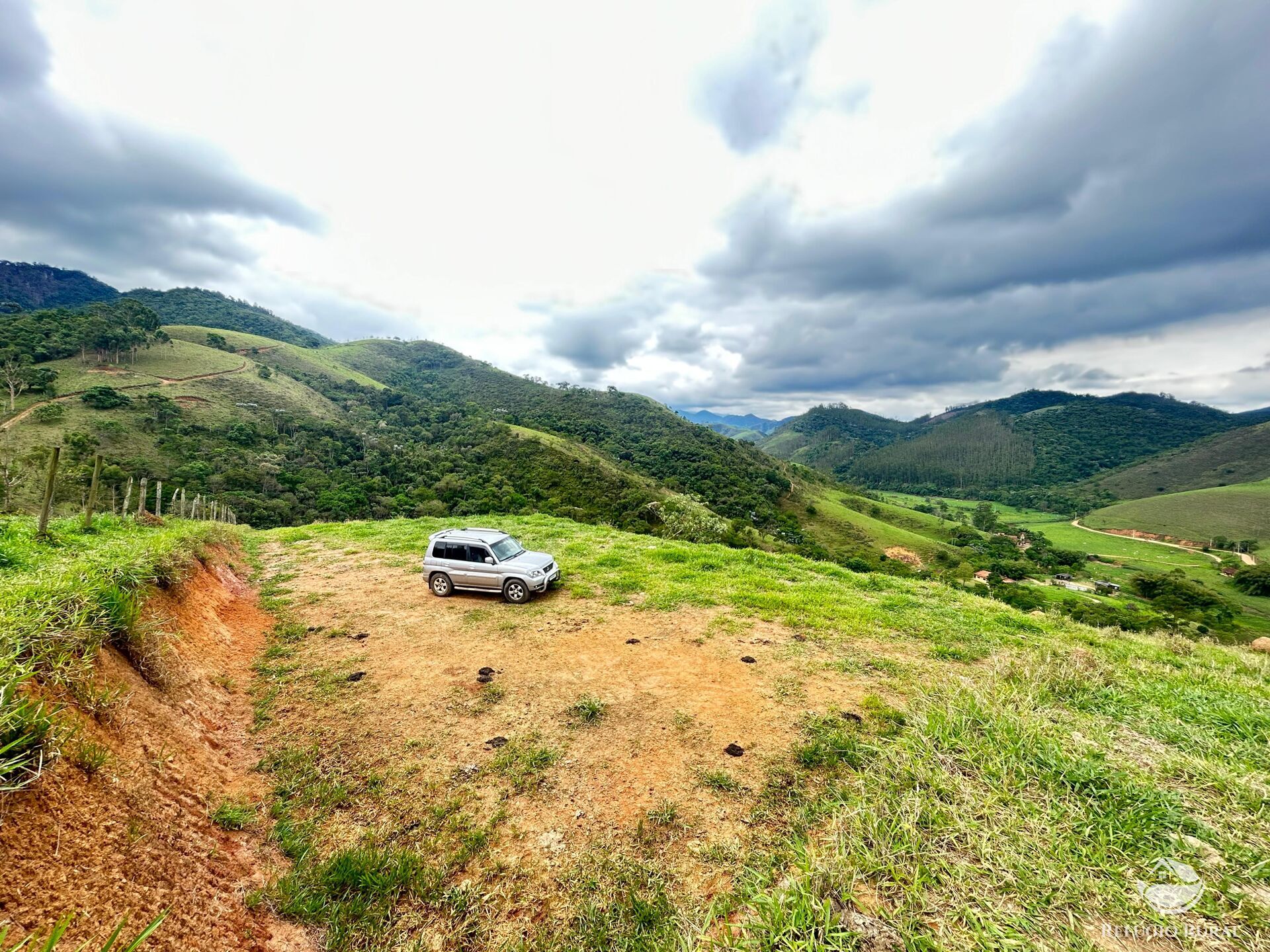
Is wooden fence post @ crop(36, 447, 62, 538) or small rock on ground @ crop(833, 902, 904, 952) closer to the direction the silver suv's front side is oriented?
the small rock on ground

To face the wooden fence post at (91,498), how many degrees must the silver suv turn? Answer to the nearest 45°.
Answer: approximately 135° to its right

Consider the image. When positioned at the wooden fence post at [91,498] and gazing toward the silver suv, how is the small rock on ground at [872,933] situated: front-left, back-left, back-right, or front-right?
front-right

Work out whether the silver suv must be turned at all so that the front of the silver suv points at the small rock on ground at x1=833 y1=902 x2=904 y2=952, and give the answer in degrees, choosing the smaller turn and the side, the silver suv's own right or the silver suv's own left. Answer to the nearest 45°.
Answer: approximately 45° to the silver suv's own right

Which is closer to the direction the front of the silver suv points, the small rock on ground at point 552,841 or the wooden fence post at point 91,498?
the small rock on ground

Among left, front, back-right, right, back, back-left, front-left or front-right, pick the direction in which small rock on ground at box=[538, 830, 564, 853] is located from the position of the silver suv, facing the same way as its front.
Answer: front-right

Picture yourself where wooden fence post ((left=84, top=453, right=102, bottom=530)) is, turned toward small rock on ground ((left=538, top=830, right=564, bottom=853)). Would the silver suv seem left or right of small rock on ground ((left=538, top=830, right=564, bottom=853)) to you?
left

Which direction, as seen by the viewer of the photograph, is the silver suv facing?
facing the viewer and to the right of the viewer
